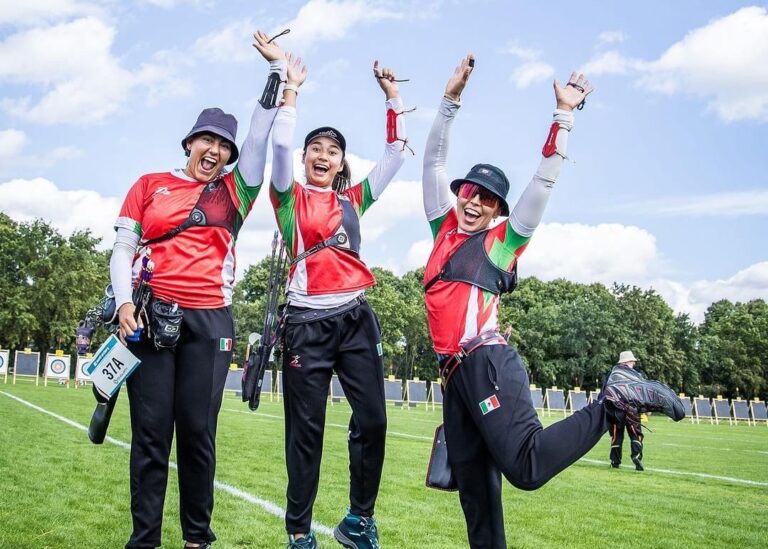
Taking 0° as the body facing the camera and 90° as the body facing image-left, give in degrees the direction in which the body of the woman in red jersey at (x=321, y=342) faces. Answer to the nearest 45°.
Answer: approximately 0°

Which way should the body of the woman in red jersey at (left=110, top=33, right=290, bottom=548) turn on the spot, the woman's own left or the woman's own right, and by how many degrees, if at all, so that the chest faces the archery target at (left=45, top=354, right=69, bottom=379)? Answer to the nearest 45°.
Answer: approximately 180°

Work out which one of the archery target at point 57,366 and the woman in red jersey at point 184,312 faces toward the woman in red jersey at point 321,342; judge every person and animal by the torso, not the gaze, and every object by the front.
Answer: the archery target

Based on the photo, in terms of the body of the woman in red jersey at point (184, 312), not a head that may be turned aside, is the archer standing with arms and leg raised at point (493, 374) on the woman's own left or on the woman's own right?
on the woman's own left

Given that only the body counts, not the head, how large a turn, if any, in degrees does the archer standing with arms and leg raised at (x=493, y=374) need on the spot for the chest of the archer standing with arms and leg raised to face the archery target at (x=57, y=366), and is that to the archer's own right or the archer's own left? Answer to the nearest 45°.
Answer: approximately 90° to the archer's own right

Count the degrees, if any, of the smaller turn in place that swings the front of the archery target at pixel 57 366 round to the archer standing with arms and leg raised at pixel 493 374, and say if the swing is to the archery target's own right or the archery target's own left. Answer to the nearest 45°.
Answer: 0° — it already faces them

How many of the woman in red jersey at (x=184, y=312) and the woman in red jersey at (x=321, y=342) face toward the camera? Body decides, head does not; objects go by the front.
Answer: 2

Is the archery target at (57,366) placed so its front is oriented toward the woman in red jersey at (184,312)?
yes

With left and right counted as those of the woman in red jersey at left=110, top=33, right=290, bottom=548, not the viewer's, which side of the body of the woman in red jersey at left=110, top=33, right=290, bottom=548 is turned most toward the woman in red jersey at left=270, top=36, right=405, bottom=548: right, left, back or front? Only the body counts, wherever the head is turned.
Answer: left

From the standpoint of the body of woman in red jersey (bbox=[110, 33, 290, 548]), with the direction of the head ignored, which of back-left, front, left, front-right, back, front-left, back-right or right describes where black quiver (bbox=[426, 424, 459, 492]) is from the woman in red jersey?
left

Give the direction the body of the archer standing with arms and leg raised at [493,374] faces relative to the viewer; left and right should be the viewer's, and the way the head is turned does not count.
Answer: facing the viewer and to the left of the viewer
